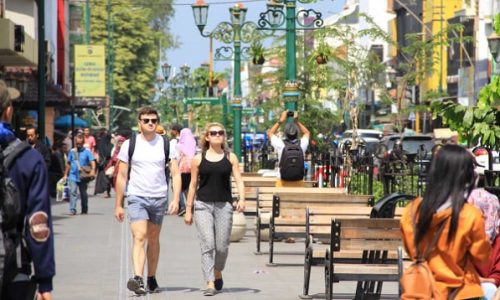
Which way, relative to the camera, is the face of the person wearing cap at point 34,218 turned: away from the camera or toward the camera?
away from the camera

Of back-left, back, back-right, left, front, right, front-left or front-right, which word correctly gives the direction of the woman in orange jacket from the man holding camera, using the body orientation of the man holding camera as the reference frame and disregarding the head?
back

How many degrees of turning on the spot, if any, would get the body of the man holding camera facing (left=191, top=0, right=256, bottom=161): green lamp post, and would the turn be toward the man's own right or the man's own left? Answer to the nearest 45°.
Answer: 0° — they already face it

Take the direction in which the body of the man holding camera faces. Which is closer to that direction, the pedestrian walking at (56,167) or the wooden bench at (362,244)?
the pedestrian walking

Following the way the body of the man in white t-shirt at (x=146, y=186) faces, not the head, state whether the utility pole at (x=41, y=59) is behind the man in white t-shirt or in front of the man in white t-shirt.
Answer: behind

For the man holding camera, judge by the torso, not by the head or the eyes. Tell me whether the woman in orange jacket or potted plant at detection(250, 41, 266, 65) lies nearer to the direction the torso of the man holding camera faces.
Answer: the potted plant

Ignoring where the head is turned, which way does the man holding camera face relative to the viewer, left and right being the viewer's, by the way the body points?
facing away from the viewer

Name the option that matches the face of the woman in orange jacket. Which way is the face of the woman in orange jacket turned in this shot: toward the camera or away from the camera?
away from the camera

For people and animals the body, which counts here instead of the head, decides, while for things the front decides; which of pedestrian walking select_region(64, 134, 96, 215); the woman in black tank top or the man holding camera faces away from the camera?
the man holding camera

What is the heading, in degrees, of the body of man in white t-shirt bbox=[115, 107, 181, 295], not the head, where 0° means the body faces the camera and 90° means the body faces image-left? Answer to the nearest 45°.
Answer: approximately 0°

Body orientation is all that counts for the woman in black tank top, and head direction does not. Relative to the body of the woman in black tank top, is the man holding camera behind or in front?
behind

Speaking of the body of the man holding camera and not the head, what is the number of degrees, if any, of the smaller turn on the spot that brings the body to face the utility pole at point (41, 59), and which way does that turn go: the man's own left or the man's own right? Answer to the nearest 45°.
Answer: approximately 45° to the man's own left

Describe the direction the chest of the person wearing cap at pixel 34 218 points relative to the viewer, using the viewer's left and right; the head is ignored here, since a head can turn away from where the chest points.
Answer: facing away from the viewer and to the right of the viewer

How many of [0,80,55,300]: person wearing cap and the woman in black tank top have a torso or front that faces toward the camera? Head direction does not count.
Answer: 1
